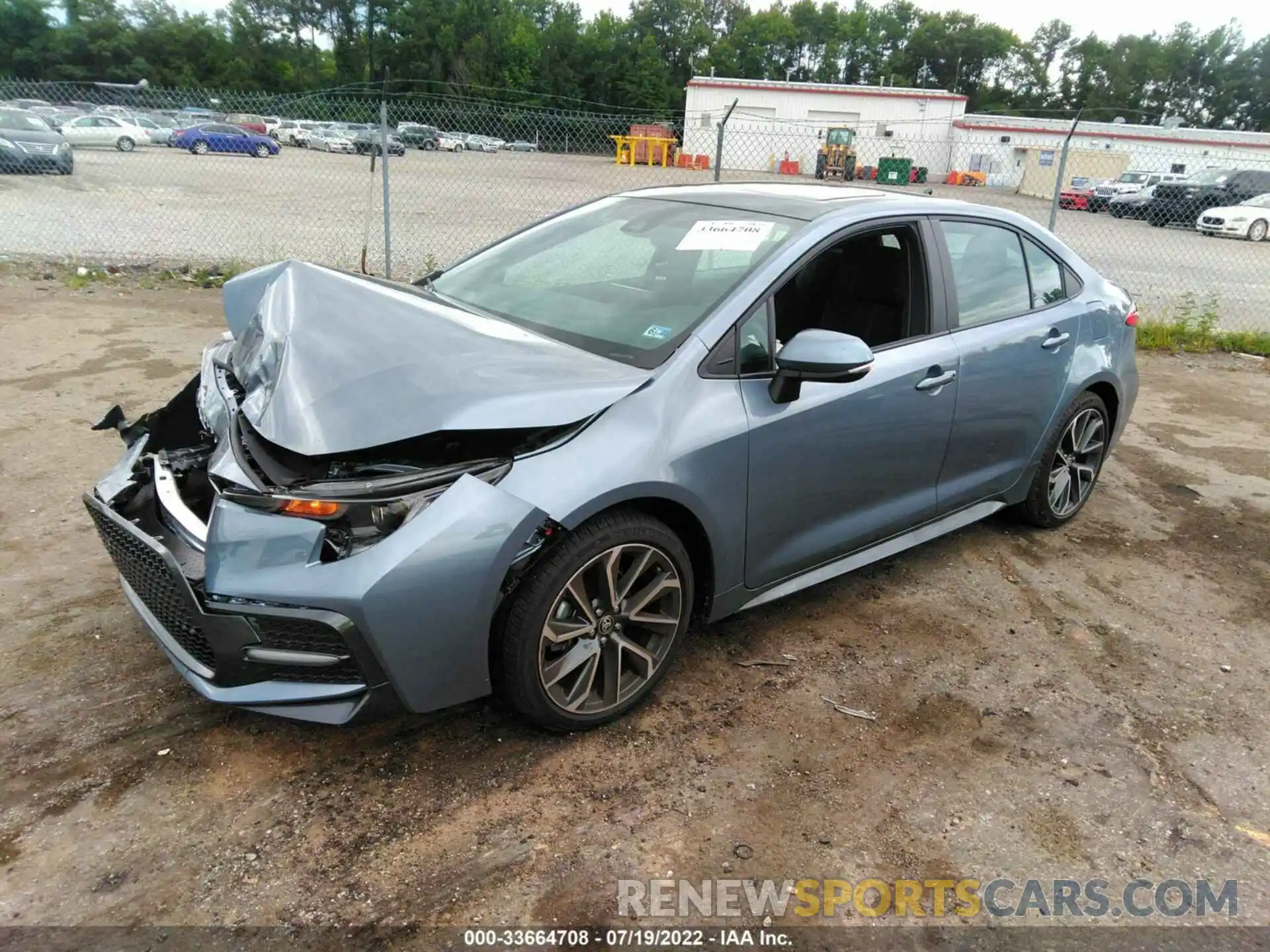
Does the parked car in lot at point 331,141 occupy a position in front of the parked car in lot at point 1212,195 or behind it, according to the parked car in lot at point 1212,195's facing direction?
in front

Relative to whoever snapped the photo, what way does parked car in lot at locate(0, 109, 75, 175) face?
facing the viewer and to the right of the viewer

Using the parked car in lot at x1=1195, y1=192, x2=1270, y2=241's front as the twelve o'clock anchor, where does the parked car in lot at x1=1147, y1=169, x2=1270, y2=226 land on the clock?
the parked car in lot at x1=1147, y1=169, x2=1270, y2=226 is roughly at 4 o'clock from the parked car in lot at x1=1195, y1=192, x2=1270, y2=241.

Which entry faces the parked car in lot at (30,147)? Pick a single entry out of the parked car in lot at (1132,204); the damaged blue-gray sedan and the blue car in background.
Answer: the parked car in lot at (1132,204)

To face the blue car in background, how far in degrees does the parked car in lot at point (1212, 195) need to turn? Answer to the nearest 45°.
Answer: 0° — it already faces it

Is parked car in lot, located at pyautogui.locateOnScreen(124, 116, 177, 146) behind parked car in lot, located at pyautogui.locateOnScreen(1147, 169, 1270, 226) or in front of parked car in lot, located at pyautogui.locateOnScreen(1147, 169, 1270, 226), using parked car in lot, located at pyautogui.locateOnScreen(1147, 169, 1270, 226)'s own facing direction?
in front

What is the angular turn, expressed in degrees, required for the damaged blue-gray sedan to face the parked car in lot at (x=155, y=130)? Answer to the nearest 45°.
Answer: approximately 90° to its right

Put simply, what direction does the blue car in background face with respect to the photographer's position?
facing to the right of the viewer

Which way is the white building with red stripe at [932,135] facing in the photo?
toward the camera

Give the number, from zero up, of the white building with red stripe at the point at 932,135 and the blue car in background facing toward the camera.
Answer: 1

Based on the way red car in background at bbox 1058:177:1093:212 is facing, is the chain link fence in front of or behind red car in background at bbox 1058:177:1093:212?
in front

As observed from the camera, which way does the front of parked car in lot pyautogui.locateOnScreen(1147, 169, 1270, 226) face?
facing the viewer and to the left of the viewer

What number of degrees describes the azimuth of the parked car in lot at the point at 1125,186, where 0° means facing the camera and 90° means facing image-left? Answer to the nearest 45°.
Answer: approximately 45°

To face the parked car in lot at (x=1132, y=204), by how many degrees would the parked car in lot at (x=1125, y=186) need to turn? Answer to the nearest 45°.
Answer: approximately 45° to its left
